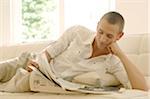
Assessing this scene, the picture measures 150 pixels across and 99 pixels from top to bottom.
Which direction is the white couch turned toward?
toward the camera

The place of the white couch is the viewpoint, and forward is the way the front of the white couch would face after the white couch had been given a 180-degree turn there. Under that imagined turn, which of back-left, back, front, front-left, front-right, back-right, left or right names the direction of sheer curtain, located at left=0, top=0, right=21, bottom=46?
front-left

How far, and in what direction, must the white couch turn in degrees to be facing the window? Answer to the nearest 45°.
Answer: approximately 135° to its right
